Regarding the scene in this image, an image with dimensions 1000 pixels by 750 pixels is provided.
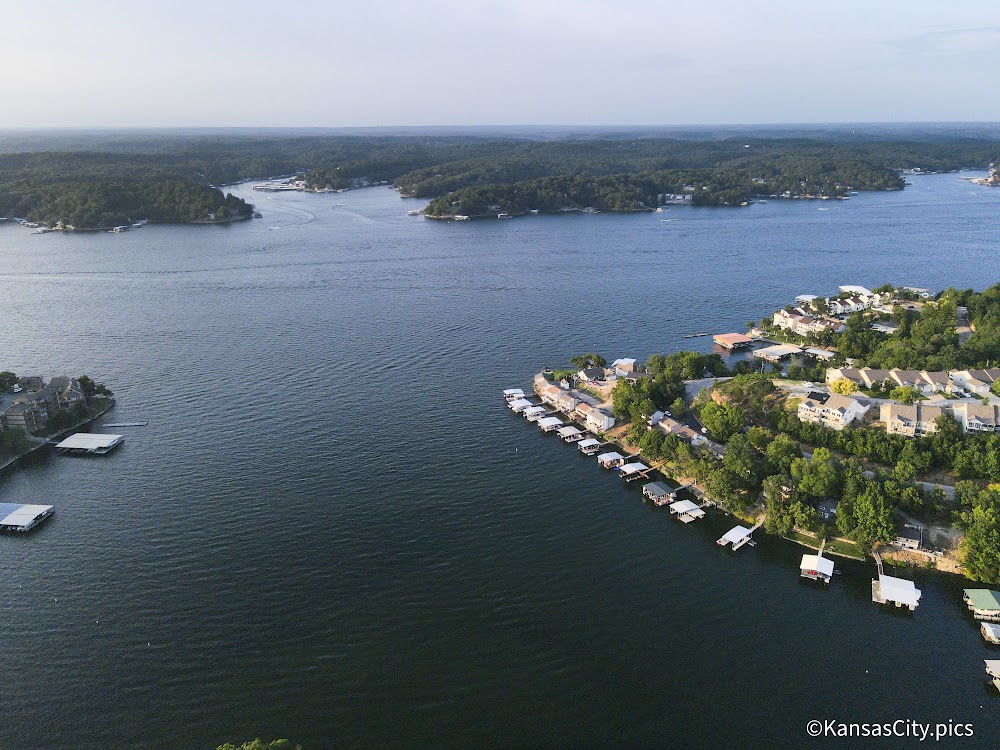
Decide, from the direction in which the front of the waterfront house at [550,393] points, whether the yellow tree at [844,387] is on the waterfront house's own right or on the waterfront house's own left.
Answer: on the waterfront house's own left

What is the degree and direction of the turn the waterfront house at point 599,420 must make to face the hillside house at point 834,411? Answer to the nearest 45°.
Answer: approximately 135° to its left

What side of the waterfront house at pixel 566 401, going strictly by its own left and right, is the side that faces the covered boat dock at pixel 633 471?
left

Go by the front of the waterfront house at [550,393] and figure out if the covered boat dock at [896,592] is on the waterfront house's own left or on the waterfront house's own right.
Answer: on the waterfront house's own left

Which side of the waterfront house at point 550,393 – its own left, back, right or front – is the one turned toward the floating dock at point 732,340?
back

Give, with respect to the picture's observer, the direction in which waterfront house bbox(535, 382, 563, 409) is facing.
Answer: facing the viewer and to the left of the viewer

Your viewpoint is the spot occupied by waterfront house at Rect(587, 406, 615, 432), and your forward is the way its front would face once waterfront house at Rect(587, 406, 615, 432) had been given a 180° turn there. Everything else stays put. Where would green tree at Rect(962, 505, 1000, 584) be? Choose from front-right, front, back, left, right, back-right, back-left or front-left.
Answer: right

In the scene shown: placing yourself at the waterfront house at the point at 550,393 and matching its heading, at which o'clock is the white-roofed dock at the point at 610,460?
The white-roofed dock is roughly at 10 o'clock from the waterfront house.

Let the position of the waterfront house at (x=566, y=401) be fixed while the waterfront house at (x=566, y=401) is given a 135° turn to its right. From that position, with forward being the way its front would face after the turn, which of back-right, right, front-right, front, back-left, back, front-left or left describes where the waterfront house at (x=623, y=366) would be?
front-right

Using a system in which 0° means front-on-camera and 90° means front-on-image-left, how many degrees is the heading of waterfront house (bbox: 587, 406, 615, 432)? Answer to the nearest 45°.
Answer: approximately 45°
